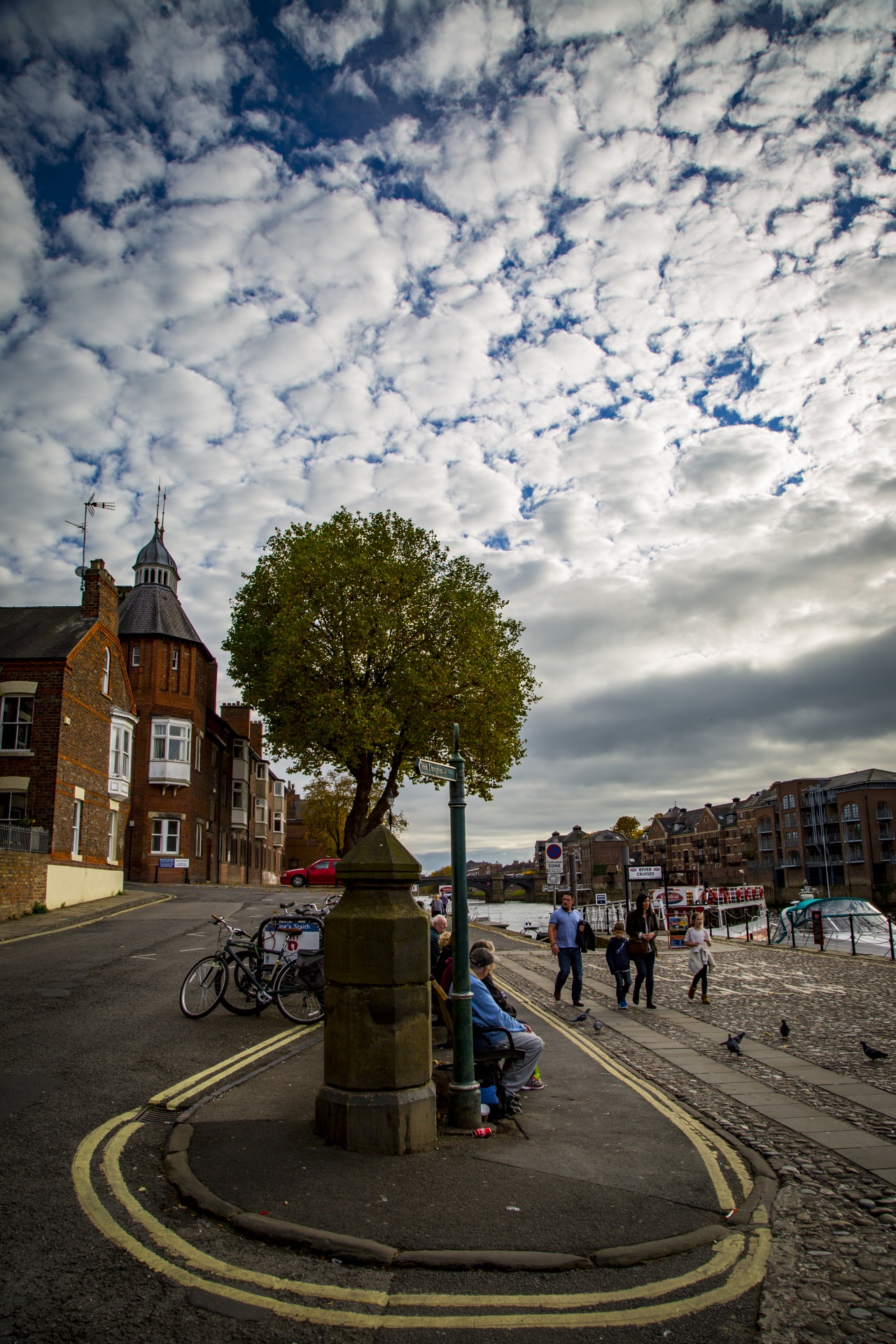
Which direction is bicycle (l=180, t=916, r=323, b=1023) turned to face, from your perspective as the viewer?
facing to the left of the viewer

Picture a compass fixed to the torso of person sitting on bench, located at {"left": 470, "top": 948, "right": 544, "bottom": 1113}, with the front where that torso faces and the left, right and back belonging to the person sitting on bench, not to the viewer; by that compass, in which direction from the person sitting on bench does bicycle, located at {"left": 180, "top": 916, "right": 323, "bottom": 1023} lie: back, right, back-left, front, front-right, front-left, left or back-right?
back-left

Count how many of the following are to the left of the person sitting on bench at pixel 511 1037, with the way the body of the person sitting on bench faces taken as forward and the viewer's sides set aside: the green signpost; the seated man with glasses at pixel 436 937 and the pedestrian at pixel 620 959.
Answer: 2

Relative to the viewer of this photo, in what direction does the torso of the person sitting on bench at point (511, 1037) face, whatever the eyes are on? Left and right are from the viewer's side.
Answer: facing to the right of the viewer

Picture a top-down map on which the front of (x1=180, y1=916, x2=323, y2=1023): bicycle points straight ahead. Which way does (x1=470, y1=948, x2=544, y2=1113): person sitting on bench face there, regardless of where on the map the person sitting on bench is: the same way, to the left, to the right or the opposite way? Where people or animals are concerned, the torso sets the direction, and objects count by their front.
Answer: the opposite way

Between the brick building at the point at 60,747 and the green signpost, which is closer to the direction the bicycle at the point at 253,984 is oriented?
the brick building

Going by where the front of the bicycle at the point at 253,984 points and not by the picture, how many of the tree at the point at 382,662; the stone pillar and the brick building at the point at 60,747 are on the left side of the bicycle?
1

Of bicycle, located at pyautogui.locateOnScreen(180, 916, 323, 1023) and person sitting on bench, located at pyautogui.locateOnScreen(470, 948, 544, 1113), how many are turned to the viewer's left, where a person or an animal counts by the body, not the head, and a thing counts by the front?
1

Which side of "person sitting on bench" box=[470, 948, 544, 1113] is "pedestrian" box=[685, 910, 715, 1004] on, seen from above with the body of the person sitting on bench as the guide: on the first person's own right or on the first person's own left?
on the first person's own left

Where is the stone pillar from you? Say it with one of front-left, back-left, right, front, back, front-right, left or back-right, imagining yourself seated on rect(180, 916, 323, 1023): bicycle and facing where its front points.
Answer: left

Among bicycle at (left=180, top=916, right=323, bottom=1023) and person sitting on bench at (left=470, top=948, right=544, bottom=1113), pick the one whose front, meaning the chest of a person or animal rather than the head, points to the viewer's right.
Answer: the person sitting on bench

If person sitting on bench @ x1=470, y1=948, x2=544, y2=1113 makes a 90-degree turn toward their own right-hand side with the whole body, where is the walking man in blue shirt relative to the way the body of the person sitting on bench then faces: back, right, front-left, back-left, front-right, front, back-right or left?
back

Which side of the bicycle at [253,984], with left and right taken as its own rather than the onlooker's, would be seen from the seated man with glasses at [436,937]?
back
